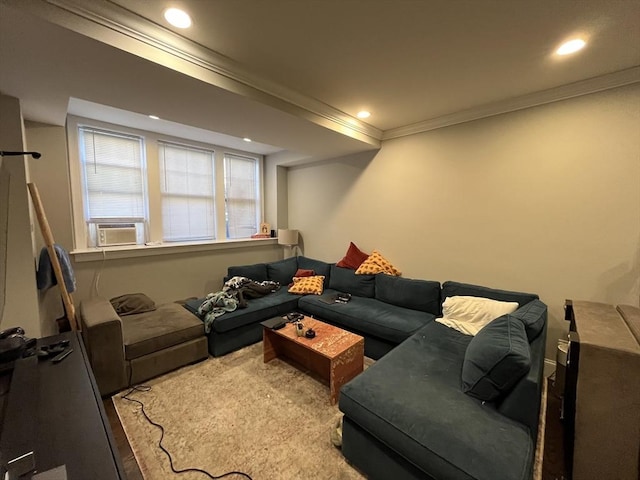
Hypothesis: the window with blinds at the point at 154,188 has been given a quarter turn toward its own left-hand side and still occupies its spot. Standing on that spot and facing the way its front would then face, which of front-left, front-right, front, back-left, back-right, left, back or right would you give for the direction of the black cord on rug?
back-right

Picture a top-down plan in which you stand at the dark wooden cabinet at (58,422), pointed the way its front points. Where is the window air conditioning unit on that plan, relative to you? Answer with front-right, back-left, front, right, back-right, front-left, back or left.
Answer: left

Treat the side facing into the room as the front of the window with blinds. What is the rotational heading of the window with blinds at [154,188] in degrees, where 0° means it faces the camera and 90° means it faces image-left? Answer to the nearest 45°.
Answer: approximately 315°

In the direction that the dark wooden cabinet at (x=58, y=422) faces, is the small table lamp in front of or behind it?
in front

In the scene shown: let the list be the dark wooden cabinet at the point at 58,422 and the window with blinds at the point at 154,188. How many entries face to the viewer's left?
0

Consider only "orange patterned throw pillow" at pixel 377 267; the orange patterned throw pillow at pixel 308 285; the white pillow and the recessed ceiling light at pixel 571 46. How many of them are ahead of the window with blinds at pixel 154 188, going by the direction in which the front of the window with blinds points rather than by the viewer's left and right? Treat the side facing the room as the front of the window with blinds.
4

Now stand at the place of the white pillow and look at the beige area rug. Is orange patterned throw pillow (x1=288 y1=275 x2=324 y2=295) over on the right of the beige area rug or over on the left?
right

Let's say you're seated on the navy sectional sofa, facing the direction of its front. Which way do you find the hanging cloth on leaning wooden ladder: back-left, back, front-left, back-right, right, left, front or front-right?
front-right

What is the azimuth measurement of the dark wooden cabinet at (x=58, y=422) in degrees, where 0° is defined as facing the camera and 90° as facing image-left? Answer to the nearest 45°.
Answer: approximately 270°

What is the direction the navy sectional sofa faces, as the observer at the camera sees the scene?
facing the viewer and to the left of the viewer

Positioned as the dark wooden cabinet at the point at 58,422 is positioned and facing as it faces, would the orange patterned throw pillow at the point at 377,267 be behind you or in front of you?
in front
